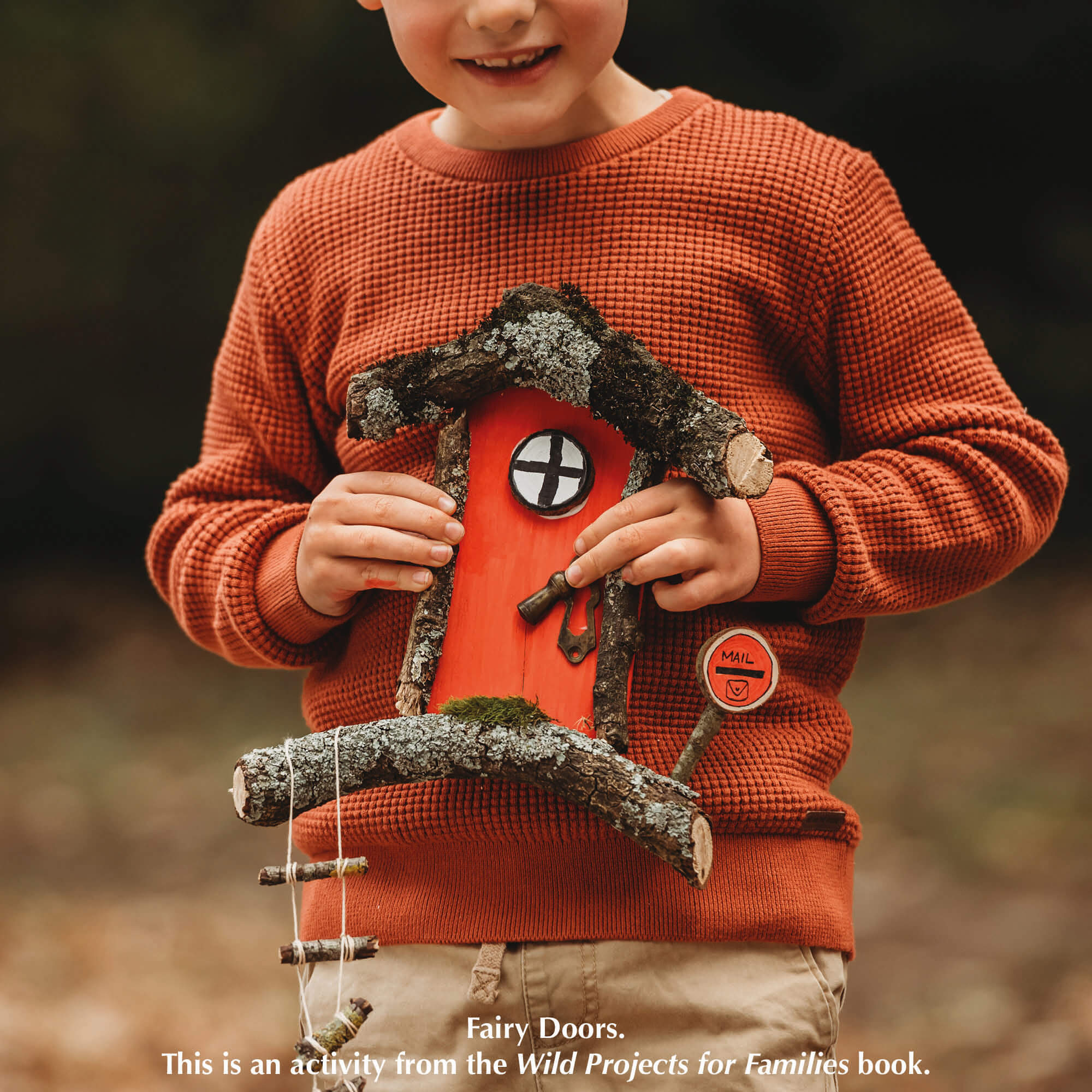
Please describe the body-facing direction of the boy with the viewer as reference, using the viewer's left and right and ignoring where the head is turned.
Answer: facing the viewer
